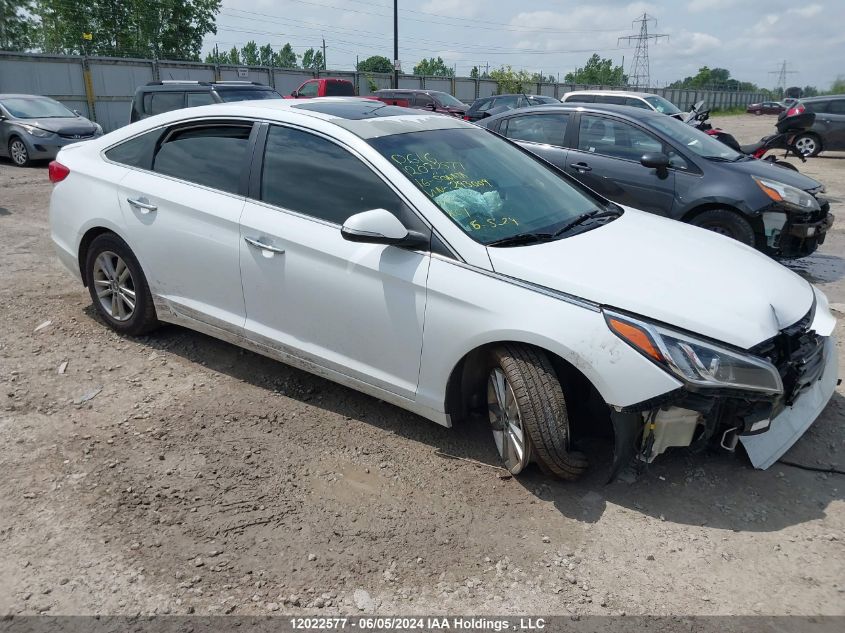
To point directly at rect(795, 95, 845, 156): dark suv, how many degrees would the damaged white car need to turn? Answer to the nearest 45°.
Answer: approximately 90° to its left

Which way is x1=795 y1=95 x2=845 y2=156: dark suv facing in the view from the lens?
facing to the right of the viewer

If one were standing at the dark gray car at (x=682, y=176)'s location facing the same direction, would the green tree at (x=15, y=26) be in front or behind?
behind

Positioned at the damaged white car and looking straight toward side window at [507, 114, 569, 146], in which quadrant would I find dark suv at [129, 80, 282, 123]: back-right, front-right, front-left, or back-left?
front-left

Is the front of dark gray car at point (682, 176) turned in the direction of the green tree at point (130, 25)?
no

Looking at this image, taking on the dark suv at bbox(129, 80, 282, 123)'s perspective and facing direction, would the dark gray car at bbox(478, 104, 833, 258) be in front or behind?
in front

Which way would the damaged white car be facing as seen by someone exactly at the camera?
facing the viewer and to the right of the viewer

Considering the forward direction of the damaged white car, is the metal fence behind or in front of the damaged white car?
behind

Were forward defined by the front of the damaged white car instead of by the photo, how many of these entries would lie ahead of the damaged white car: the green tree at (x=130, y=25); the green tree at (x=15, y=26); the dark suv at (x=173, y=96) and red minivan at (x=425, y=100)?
0

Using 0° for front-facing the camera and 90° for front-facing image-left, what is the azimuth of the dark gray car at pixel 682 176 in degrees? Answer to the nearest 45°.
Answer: approximately 315°

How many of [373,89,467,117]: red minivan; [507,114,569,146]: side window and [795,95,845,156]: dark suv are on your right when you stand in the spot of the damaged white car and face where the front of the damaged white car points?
0

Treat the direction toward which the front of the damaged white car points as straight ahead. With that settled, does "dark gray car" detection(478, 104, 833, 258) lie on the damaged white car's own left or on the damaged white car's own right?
on the damaged white car's own left

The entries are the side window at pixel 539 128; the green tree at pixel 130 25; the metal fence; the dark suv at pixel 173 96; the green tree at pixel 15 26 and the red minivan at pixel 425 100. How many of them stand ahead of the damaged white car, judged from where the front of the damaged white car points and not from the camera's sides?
0
